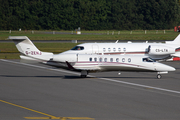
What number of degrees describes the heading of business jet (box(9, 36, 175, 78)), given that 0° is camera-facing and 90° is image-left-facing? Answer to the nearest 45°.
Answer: approximately 270°
